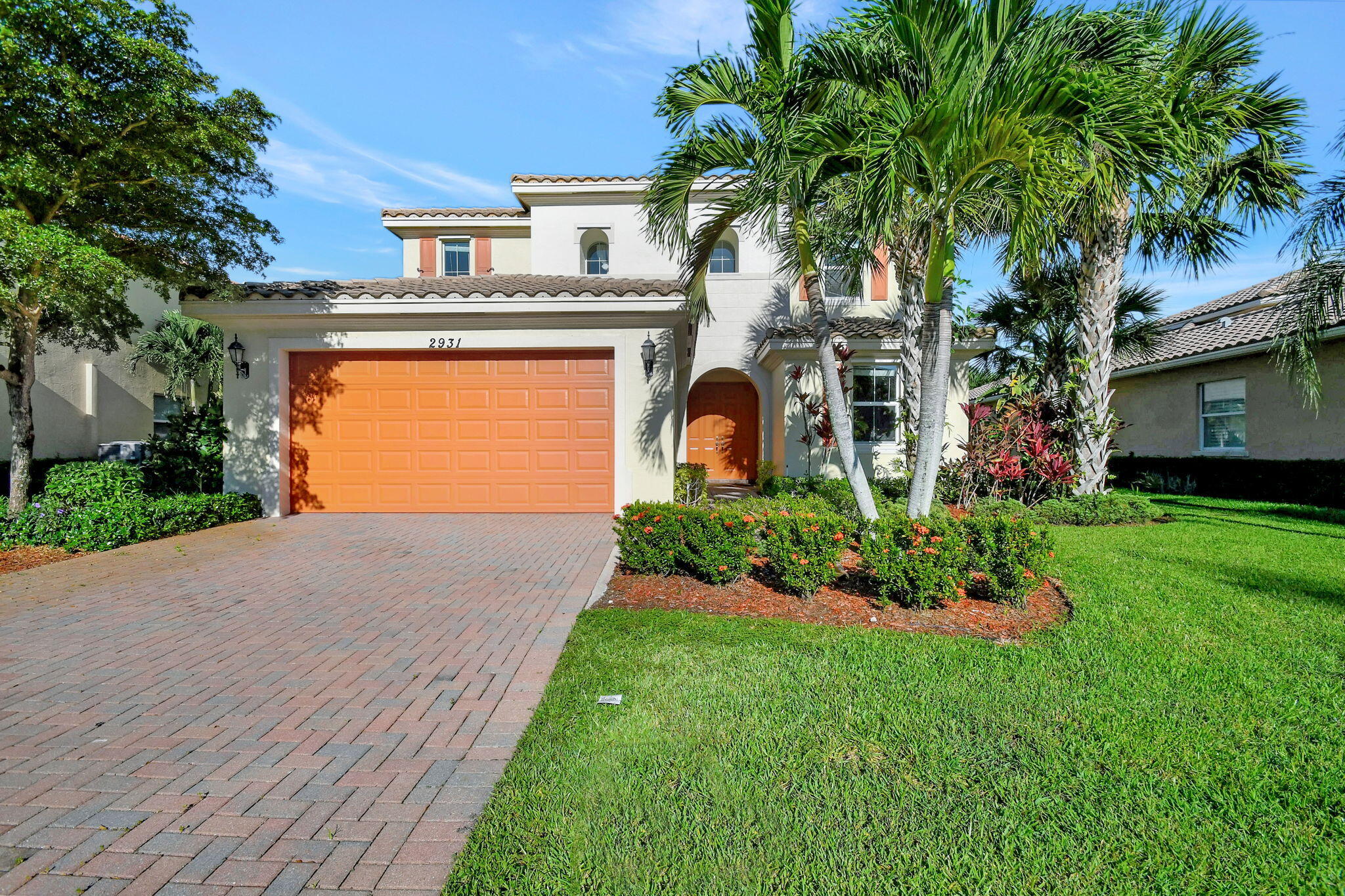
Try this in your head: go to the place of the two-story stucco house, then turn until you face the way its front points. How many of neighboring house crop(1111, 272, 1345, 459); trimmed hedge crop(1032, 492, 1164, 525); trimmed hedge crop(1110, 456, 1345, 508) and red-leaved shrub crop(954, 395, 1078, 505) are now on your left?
4

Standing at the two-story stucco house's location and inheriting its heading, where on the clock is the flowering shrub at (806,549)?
The flowering shrub is roughly at 11 o'clock from the two-story stucco house.

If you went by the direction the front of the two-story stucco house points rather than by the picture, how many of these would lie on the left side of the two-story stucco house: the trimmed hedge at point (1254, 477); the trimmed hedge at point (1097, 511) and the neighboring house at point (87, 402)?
2

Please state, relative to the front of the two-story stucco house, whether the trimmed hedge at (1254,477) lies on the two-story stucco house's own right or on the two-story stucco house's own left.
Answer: on the two-story stucco house's own left

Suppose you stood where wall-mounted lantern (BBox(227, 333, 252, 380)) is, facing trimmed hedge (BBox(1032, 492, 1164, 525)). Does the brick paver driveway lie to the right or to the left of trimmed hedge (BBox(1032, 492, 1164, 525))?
right

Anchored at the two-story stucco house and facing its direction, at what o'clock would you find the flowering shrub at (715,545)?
The flowering shrub is roughly at 11 o'clock from the two-story stucco house.

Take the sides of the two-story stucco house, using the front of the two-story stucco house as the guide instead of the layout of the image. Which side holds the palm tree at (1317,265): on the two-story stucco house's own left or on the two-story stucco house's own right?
on the two-story stucco house's own left

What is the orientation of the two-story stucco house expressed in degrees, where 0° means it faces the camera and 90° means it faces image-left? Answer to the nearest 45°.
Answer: approximately 0°

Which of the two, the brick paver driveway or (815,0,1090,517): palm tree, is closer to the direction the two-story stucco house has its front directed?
the brick paver driveway

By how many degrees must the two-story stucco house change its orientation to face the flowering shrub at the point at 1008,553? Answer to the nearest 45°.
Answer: approximately 45° to its left

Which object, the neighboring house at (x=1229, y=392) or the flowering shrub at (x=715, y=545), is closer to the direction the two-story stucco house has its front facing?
the flowering shrub

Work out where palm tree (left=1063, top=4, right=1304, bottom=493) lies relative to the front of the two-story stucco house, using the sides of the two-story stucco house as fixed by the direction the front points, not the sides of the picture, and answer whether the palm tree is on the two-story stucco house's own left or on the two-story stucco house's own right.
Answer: on the two-story stucco house's own left

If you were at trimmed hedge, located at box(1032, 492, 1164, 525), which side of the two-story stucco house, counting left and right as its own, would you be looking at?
left

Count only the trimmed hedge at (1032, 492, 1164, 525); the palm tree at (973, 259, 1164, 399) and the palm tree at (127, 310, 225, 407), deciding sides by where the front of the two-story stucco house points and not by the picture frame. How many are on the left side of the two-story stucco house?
2

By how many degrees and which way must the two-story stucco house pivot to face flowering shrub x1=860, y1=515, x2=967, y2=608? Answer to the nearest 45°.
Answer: approximately 45° to its left

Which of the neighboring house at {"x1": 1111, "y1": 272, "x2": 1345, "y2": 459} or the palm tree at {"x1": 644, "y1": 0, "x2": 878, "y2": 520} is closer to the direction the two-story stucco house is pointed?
the palm tree
